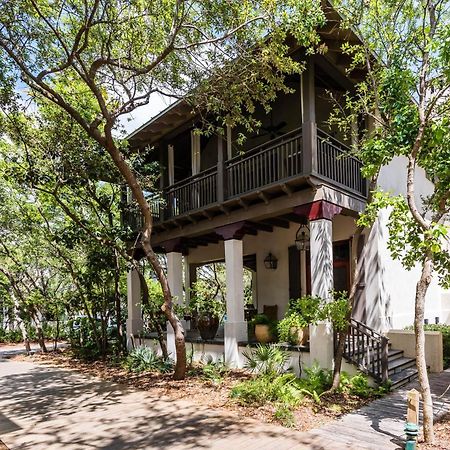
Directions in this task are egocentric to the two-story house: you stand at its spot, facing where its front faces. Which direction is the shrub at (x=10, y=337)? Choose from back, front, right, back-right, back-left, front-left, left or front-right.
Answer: right

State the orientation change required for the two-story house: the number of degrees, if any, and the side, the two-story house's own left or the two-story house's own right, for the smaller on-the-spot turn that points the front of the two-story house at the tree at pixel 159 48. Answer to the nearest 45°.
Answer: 0° — it already faces it

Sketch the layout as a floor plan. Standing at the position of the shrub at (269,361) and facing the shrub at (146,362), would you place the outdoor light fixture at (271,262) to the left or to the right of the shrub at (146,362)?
right

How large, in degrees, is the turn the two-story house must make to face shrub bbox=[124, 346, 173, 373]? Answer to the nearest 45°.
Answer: approximately 45° to its right

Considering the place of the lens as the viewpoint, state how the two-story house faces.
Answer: facing the viewer and to the left of the viewer

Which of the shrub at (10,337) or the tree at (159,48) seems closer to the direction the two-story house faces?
the tree

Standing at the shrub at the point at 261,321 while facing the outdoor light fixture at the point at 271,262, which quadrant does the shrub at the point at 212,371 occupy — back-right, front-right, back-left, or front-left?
back-left
